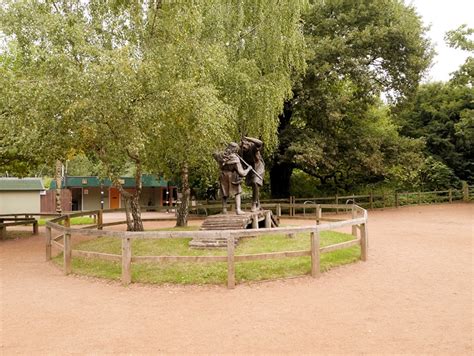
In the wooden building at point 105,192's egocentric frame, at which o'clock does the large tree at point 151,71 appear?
The large tree is roughly at 12 o'clock from the wooden building.

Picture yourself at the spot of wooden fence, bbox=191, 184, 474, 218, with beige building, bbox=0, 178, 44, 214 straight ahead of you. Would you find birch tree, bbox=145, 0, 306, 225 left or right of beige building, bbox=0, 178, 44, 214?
left

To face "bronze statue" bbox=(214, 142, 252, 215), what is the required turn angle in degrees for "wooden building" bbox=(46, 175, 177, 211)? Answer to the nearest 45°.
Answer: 0° — it already faces it

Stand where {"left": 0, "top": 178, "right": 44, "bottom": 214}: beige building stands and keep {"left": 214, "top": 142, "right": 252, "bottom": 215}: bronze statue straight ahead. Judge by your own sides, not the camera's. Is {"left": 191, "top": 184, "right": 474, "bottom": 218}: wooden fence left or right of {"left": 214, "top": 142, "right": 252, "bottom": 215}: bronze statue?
left

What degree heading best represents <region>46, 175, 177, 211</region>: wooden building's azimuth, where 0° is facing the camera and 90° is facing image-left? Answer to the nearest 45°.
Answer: approximately 0°
